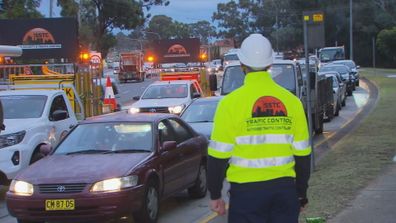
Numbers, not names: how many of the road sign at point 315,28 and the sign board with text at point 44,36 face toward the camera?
2

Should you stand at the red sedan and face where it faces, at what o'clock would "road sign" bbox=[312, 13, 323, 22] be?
The road sign is roughly at 6 o'clock from the red sedan.

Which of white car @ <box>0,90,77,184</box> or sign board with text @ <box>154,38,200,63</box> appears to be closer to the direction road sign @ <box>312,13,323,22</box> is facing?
the white car

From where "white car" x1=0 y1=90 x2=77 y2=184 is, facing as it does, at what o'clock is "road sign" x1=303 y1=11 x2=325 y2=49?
The road sign is roughly at 8 o'clock from the white car.

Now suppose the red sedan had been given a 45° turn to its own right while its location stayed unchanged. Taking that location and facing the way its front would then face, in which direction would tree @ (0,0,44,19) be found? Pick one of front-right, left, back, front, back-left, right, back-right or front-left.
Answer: right

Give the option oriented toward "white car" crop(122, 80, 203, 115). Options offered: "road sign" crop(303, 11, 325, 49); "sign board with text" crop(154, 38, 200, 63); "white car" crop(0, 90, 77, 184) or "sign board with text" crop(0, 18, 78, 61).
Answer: "sign board with text" crop(154, 38, 200, 63)

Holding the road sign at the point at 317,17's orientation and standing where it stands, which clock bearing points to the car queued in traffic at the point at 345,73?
The car queued in traffic is roughly at 6 o'clock from the road sign.
